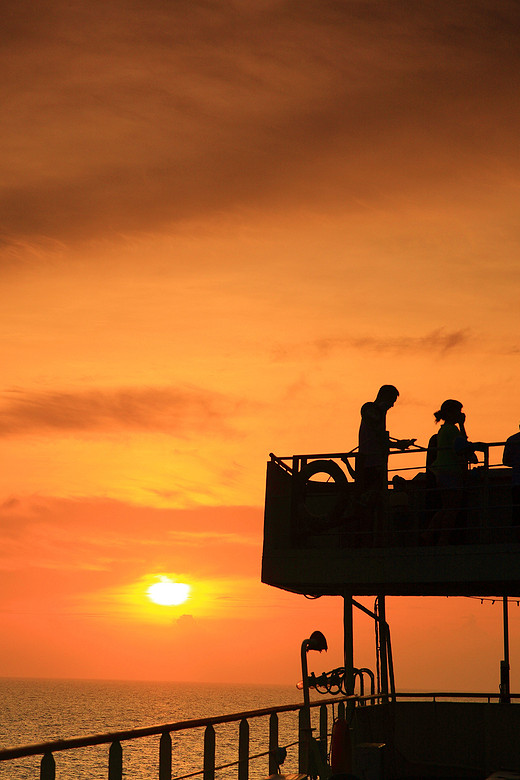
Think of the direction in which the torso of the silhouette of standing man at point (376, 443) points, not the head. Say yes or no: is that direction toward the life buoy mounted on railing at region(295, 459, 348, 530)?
no

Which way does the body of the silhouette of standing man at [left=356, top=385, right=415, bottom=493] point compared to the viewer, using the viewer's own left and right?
facing to the right of the viewer

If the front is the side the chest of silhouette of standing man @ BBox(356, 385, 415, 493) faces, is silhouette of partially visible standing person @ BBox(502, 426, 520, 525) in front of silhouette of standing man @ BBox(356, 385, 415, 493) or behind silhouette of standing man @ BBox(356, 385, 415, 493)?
in front

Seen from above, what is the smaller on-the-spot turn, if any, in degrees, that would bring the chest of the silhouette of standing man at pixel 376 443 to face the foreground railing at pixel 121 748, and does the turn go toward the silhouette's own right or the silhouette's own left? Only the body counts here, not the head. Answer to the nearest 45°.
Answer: approximately 90° to the silhouette's own right

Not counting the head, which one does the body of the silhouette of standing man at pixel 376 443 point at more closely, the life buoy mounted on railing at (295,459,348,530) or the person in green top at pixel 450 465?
the person in green top
